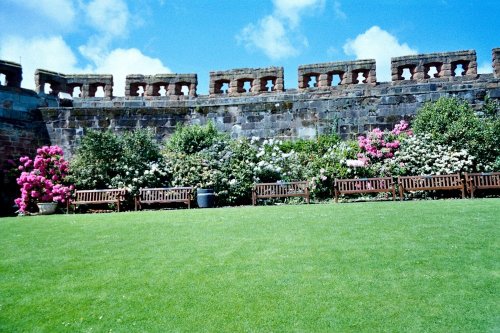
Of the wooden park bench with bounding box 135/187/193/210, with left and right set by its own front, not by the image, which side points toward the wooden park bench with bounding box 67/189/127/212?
right

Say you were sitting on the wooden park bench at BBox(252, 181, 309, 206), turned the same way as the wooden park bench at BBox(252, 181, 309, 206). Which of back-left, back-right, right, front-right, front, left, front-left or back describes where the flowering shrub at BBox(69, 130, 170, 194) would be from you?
right

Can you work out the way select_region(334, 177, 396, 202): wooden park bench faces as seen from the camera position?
facing the viewer

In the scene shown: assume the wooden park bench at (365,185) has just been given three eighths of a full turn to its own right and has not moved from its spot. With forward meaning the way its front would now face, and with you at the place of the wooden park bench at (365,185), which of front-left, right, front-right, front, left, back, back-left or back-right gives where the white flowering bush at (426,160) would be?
right

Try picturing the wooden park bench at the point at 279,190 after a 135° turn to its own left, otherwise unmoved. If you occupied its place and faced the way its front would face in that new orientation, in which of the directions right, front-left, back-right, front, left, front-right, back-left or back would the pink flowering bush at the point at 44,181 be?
back-left

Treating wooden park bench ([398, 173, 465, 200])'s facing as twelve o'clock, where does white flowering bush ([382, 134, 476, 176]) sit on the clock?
The white flowering bush is roughly at 6 o'clock from the wooden park bench.

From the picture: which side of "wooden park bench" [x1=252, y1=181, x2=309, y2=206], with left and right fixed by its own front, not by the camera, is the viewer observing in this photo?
front

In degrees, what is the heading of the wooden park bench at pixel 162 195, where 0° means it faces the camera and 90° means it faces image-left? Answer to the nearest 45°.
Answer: approximately 0°

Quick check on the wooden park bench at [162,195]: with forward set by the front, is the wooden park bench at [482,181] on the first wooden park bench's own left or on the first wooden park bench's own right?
on the first wooden park bench's own left

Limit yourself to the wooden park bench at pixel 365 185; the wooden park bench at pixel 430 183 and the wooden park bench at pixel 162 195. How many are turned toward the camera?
3

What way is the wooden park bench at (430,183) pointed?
toward the camera

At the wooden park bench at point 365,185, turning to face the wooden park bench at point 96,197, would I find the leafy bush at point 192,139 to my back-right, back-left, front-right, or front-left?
front-right

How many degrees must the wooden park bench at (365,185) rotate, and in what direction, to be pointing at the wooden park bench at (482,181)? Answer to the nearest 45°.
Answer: approximately 90° to its left

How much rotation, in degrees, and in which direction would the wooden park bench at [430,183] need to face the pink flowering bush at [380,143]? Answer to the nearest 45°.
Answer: approximately 135° to its right

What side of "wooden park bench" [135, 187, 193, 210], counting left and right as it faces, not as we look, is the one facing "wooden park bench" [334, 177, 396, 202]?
left
